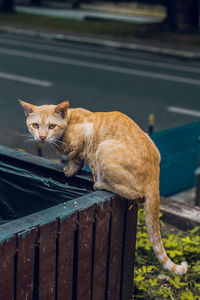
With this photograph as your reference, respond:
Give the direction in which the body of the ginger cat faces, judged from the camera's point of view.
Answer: to the viewer's left
